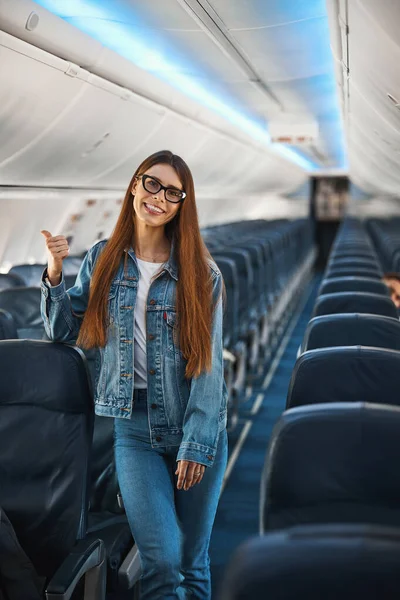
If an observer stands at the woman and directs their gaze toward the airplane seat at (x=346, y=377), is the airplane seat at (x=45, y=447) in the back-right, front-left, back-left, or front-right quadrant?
back-left

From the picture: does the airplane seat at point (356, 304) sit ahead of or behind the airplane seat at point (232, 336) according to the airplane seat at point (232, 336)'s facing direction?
ahead

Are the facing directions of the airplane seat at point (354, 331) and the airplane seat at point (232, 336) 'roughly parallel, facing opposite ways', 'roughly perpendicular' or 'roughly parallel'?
roughly parallel

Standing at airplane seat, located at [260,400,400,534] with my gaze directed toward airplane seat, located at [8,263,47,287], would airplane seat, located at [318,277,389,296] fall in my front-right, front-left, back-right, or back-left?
front-right
